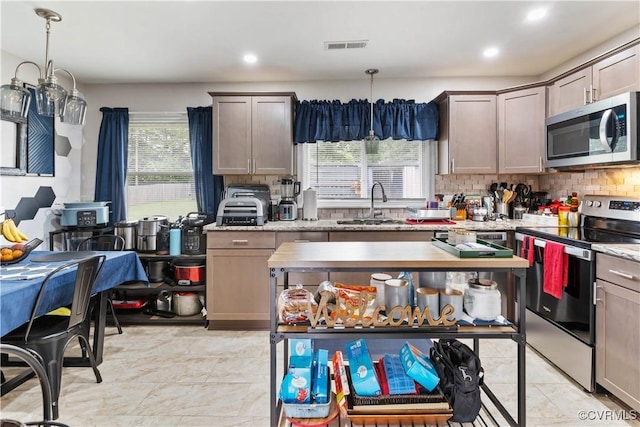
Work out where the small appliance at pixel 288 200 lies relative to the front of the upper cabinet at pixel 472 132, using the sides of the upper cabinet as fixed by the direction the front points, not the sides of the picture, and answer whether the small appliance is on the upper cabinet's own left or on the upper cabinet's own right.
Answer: on the upper cabinet's own right

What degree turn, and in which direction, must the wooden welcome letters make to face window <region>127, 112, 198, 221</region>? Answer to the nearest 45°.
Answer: approximately 135° to its right

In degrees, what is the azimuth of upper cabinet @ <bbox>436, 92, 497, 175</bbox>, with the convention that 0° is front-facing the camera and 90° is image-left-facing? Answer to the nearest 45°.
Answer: approximately 0°

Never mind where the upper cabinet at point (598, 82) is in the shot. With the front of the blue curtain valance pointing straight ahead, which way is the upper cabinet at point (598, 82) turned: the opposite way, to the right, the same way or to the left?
to the right

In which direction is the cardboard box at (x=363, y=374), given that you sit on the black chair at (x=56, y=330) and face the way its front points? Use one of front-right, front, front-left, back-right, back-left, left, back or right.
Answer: back

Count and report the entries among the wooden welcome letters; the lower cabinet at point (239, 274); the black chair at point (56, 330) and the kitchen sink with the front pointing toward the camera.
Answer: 3

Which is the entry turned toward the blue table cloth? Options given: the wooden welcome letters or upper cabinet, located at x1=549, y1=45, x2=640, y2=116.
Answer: the upper cabinet

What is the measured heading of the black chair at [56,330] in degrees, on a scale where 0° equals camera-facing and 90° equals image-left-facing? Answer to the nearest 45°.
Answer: approximately 135°

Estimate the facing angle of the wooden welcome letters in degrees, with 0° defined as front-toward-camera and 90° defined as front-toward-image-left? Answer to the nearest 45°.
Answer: approximately 0°

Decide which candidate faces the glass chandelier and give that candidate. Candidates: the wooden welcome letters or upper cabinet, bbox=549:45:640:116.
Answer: the upper cabinet

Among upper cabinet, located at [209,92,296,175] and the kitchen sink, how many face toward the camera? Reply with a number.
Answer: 2
